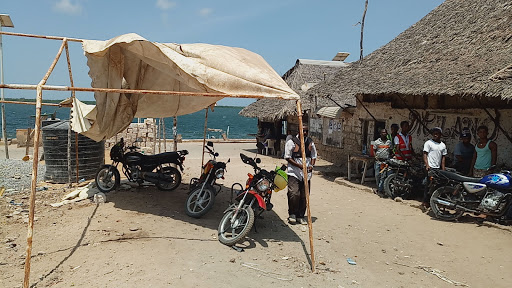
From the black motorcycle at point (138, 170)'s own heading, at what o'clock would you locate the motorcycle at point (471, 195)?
The motorcycle is roughly at 7 o'clock from the black motorcycle.

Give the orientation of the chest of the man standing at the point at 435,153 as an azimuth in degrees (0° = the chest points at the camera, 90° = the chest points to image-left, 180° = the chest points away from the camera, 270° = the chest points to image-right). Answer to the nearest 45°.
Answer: approximately 0°

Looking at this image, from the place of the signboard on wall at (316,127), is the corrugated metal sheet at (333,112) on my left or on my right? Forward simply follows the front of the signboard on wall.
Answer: on my left

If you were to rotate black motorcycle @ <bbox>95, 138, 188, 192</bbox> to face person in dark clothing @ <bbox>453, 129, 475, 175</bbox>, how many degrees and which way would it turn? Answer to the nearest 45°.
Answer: approximately 180°

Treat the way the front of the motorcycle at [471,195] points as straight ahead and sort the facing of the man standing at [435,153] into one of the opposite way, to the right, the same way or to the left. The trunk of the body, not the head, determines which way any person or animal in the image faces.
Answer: to the right

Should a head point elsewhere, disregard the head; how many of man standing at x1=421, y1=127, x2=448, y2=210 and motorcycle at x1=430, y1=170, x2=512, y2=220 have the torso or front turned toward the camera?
1

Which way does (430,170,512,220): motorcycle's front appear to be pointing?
to the viewer's right

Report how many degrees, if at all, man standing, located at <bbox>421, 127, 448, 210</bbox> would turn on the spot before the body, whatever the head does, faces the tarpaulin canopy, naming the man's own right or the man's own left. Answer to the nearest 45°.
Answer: approximately 45° to the man's own right

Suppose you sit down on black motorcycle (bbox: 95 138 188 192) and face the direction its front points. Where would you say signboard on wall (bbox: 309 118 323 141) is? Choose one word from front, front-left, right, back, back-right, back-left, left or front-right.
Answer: back-right

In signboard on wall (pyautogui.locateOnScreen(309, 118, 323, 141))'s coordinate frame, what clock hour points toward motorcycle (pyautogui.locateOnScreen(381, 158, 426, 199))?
The motorcycle is roughly at 10 o'clock from the signboard on wall.

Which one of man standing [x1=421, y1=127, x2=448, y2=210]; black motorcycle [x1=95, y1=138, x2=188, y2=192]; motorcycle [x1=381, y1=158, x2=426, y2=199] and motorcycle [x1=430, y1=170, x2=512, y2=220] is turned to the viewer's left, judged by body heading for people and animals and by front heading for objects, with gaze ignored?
the black motorcycle

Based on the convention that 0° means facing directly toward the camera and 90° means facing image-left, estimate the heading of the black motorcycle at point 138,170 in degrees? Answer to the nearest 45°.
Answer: approximately 90°
